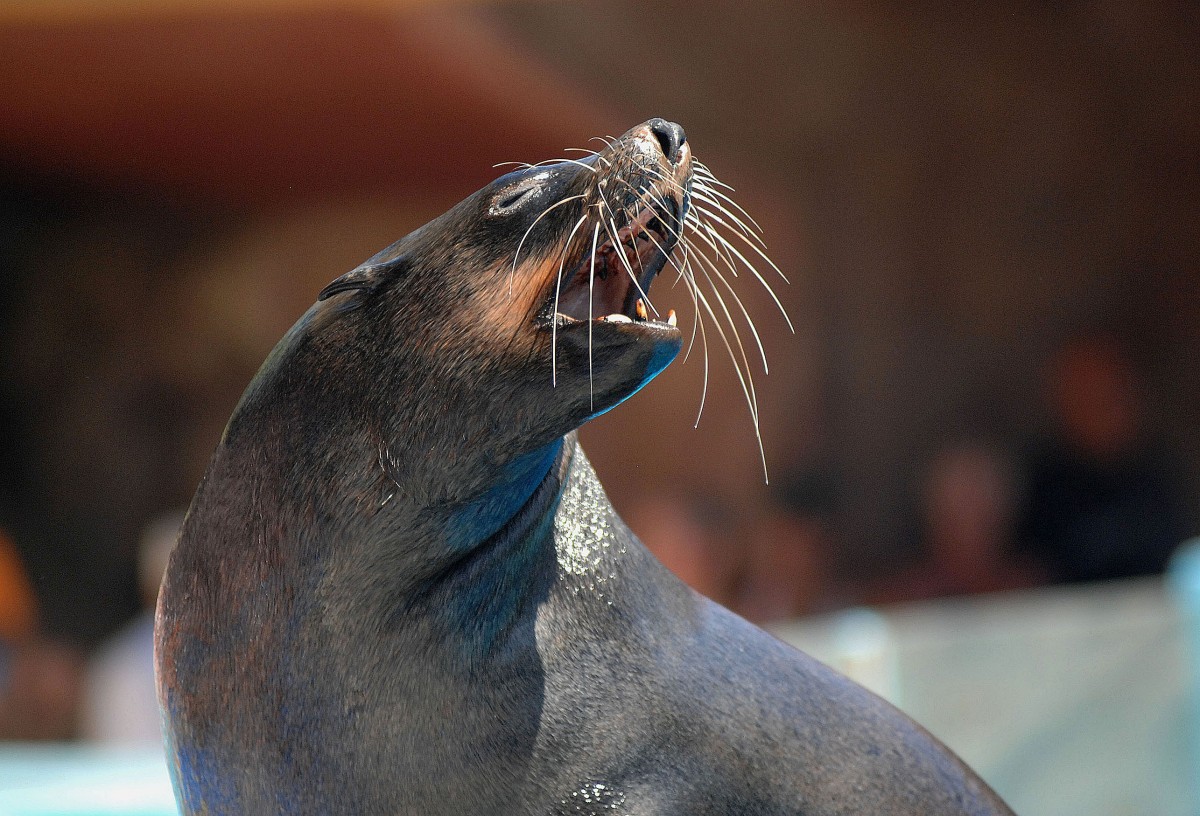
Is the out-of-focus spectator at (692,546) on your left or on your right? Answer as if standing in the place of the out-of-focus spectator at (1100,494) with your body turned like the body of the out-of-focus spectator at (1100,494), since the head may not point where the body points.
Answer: on your right

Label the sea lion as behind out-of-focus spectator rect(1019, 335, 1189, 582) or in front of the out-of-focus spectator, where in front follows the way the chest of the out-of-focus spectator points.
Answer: in front

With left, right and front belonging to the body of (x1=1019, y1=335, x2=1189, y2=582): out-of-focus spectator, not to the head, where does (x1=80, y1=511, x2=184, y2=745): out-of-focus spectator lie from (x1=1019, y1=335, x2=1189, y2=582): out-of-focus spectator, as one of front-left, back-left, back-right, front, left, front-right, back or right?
front-right

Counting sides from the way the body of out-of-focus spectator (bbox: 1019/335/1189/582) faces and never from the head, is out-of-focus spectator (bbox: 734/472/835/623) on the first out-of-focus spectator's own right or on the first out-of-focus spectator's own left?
on the first out-of-focus spectator's own right

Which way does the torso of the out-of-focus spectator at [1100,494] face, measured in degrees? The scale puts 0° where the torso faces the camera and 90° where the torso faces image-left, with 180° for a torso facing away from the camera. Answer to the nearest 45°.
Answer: approximately 0°

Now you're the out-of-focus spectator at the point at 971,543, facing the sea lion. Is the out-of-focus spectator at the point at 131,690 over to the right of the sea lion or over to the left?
right

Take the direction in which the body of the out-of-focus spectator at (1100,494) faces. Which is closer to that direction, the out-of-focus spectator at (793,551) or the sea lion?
the sea lion
